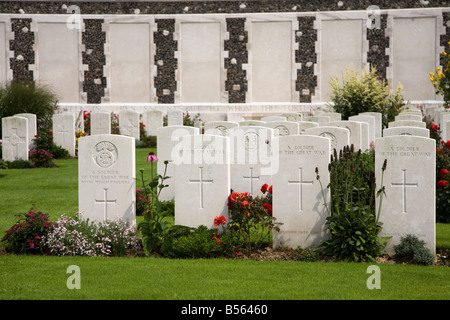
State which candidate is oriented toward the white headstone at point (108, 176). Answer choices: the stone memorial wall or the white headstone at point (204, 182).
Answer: the stone memorial wall

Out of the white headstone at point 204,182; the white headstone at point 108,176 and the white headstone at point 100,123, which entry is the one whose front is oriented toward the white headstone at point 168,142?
the white headstone at point 100,123

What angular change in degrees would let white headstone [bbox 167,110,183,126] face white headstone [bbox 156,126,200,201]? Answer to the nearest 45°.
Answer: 0° — it already faces it

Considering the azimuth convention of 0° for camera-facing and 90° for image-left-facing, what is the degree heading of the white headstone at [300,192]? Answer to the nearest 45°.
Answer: approximately 0°

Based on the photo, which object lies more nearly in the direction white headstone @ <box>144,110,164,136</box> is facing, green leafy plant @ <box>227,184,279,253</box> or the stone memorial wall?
the green leafy plant

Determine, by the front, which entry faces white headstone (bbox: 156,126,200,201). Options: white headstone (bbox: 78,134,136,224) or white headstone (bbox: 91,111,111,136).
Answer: white headstone (bbox: 91,111,111,136)

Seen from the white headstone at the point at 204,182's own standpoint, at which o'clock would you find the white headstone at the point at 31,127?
the white headstone at the point at 31,127 is roughly at 5 o'clock from the white headstone at the point at 204,182.

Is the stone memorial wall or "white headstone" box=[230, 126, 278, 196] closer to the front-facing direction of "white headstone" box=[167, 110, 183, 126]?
the white headstone

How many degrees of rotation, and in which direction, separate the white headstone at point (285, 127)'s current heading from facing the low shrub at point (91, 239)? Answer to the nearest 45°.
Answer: approximately 45° to its right

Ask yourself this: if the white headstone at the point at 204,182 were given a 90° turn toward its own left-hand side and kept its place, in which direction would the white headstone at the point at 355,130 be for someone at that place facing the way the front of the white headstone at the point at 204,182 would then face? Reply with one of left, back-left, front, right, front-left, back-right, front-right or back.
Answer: front-left

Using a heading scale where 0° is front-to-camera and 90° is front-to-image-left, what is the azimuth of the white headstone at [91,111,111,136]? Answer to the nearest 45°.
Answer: approximately 0°

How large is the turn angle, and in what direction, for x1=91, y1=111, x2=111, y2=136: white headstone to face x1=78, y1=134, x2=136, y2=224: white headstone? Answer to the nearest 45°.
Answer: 0° — it already faces it
